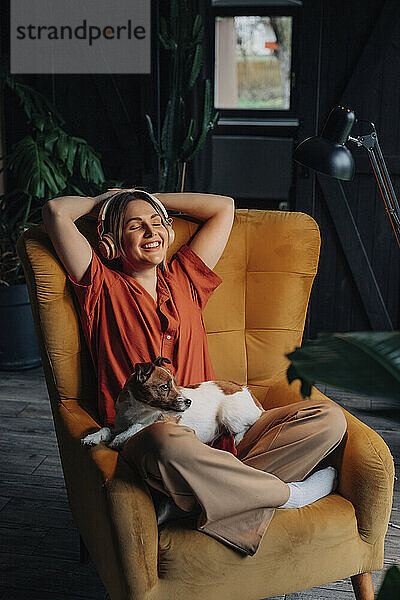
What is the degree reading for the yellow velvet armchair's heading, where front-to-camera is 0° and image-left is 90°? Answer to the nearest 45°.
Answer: approximately 315°

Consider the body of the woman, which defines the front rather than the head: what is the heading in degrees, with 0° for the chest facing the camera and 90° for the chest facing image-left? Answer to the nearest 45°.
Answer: approximately 315°

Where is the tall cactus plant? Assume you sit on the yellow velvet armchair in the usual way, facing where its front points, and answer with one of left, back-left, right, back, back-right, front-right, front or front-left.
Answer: back-left

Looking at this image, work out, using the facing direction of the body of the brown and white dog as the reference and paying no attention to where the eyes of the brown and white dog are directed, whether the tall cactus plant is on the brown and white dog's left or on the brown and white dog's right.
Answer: on the brown and white dog's right

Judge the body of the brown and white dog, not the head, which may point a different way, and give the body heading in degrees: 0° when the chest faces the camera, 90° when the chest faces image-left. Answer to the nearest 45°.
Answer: approximately 90°

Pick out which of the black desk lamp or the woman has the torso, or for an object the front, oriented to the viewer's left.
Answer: the black desk lamp

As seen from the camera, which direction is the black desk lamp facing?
to the viewer's left

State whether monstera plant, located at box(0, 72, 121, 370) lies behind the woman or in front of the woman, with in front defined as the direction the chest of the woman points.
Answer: behind

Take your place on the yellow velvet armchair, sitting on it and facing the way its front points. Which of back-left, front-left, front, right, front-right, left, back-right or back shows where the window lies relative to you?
back-left
